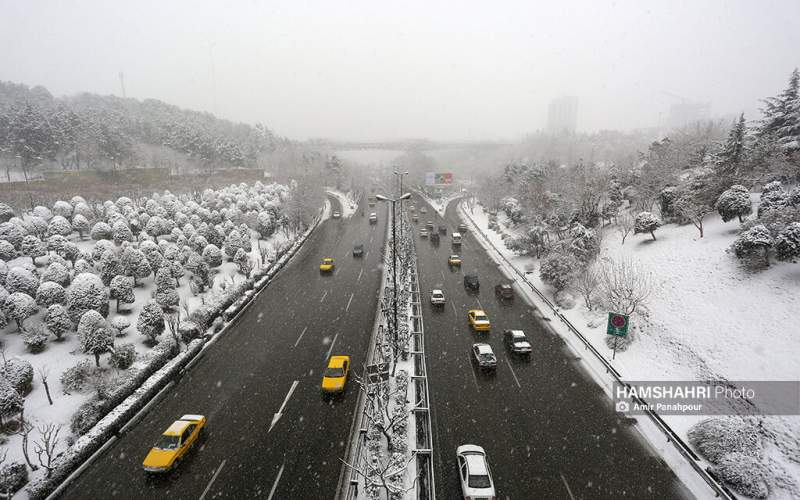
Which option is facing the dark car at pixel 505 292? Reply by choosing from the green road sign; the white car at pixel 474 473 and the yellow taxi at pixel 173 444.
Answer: the white car

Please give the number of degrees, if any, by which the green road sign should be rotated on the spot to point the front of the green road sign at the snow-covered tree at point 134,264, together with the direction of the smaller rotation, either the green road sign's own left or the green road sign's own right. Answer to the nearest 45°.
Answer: approximately 90° to the green road sign's own right

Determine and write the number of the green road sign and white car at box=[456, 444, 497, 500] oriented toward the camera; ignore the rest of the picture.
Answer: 1

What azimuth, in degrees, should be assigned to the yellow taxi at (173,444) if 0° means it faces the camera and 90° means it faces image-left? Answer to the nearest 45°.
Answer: approximately 45°

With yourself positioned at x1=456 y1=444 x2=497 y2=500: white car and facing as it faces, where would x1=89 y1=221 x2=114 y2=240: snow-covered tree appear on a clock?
The snow-covered tree is roughly at 10 o'clock from the white car.

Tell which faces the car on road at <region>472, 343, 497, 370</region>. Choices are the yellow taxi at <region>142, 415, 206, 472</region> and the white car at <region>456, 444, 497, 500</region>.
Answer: the white car

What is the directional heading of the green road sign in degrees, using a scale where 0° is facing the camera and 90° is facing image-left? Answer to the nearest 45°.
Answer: approximately 0°

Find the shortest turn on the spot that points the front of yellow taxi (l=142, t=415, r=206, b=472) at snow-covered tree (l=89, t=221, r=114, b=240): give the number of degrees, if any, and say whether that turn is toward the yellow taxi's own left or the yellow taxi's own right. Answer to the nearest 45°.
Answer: approximately 135° to the yellow taxi's own right

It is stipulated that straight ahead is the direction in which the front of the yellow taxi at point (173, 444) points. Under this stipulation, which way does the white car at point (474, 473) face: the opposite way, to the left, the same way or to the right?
the opposite way

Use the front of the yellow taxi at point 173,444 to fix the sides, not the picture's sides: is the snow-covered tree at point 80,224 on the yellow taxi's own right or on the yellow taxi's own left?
on the yellow taxi's own right

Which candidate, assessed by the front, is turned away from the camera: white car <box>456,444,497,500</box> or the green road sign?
the white car

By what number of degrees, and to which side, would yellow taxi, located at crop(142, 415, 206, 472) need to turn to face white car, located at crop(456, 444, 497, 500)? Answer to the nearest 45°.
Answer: approximately 90° to its left

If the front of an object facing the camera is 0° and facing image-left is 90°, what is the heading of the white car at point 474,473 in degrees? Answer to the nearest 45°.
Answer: approximately 180°

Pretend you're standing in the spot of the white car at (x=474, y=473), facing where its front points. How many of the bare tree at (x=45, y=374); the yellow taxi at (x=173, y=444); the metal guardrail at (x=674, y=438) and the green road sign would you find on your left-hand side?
2
